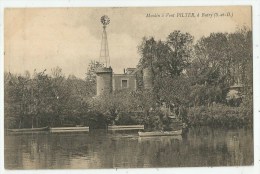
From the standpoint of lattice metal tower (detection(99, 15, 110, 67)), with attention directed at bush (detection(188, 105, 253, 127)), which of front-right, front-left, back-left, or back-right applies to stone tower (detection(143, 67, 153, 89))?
front-left
